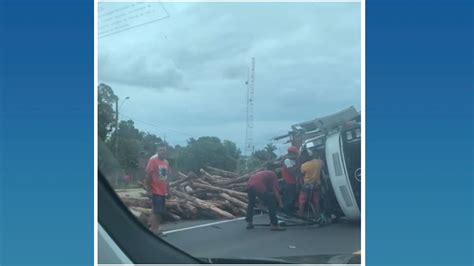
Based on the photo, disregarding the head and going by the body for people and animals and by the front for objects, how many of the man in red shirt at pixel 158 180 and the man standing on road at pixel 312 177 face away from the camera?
1

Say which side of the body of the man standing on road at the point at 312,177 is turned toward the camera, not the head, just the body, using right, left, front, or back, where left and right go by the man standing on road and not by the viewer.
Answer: back

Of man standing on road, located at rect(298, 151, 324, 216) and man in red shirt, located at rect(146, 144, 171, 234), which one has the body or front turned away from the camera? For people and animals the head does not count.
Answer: the man standing on road

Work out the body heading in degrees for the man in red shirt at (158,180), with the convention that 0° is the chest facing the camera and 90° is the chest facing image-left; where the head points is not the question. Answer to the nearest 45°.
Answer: approximately 315°
